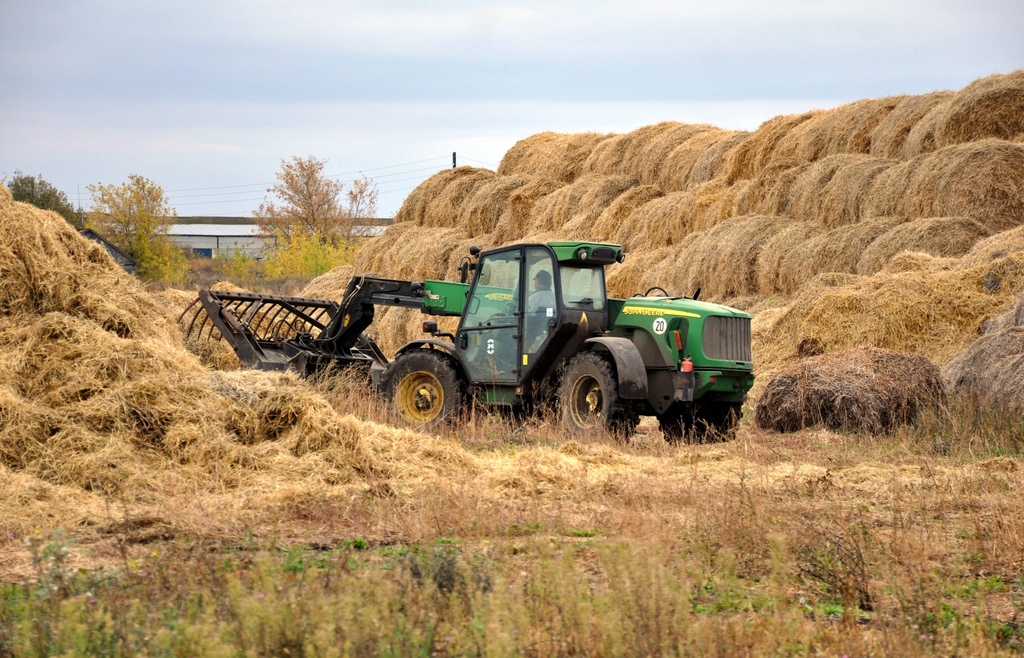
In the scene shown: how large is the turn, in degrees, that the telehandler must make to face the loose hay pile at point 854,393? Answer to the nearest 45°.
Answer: approximately 135° to its right

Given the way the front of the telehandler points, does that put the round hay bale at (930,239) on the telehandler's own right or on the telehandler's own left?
on the telehandler's own right

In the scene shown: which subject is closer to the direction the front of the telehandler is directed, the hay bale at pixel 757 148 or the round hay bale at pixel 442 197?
the round hay bale

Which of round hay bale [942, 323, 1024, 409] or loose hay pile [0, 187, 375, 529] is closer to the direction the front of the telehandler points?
the loose hay pile

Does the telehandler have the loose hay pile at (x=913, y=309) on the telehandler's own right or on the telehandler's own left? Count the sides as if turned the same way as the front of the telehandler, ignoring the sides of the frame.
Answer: on the telehandler's own right

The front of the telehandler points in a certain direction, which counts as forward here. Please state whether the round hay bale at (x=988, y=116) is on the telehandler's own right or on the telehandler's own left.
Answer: on the telehandler's own right

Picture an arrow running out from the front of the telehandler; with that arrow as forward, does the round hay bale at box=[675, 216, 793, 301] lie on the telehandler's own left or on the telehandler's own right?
on the telehandler's own right

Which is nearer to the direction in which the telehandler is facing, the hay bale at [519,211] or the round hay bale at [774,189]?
the hay bale

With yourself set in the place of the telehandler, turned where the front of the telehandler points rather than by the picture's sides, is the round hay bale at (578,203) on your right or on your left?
on your right

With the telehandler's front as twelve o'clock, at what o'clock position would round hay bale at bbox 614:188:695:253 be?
The round hay bale is roughly at 2 o'clock from the telehandler.

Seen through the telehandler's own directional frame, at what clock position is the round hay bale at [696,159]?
The round hay bale is roughly at 2 o'clock from the telehandler.

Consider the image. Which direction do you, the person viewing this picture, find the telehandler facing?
facing away from the viewer and to the left of the viewer

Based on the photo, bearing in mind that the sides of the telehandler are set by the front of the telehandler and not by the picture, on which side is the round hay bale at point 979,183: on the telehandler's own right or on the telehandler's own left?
on the telehandler's own right

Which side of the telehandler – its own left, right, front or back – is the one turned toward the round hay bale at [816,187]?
right

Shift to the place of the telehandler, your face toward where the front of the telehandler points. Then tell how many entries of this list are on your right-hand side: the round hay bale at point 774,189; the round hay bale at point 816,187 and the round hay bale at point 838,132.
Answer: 3
